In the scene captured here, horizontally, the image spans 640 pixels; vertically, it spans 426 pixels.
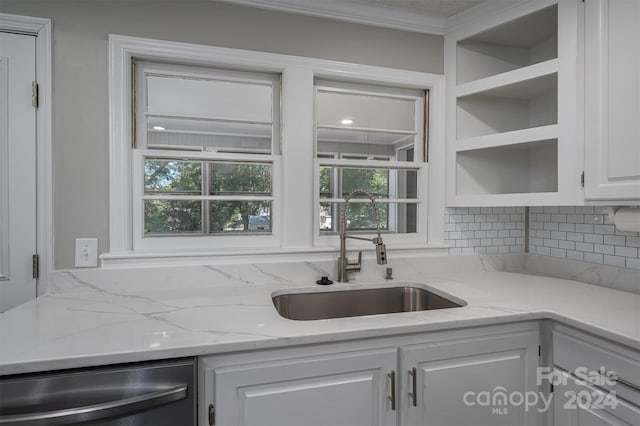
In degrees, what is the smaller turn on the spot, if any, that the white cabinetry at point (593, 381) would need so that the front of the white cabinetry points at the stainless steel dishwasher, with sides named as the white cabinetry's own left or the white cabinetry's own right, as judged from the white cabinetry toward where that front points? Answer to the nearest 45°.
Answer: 0° — it already faces it

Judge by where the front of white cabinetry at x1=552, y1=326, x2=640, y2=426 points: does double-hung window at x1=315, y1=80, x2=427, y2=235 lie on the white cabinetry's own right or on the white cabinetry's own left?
on the white cabinetry's own right

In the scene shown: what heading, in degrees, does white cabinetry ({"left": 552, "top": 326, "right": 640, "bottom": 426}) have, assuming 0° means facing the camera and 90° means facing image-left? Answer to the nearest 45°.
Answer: approximately 45°

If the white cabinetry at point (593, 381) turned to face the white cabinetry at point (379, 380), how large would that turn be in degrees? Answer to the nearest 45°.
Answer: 0° — it already faces it

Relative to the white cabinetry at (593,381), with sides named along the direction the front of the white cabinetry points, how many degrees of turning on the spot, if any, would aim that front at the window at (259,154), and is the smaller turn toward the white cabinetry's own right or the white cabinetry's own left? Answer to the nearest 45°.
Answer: approximately 45° to the white cabinetry's own right
